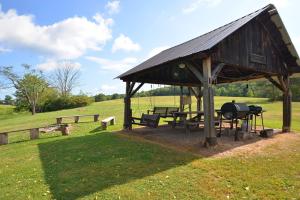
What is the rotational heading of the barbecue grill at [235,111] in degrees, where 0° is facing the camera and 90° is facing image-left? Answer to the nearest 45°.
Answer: approximately 315°

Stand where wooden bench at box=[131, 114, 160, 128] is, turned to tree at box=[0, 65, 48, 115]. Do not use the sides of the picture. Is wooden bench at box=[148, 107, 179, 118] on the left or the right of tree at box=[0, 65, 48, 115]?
right

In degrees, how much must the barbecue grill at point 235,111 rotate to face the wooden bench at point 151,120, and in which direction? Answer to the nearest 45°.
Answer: approximately 135° to its right

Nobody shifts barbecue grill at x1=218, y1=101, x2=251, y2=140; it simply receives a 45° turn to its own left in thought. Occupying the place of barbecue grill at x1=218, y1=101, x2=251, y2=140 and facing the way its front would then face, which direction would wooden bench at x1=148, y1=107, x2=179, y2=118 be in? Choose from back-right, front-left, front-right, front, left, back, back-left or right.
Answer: back-left

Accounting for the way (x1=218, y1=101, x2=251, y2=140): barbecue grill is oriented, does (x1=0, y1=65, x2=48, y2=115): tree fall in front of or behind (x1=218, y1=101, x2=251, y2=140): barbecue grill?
behind
